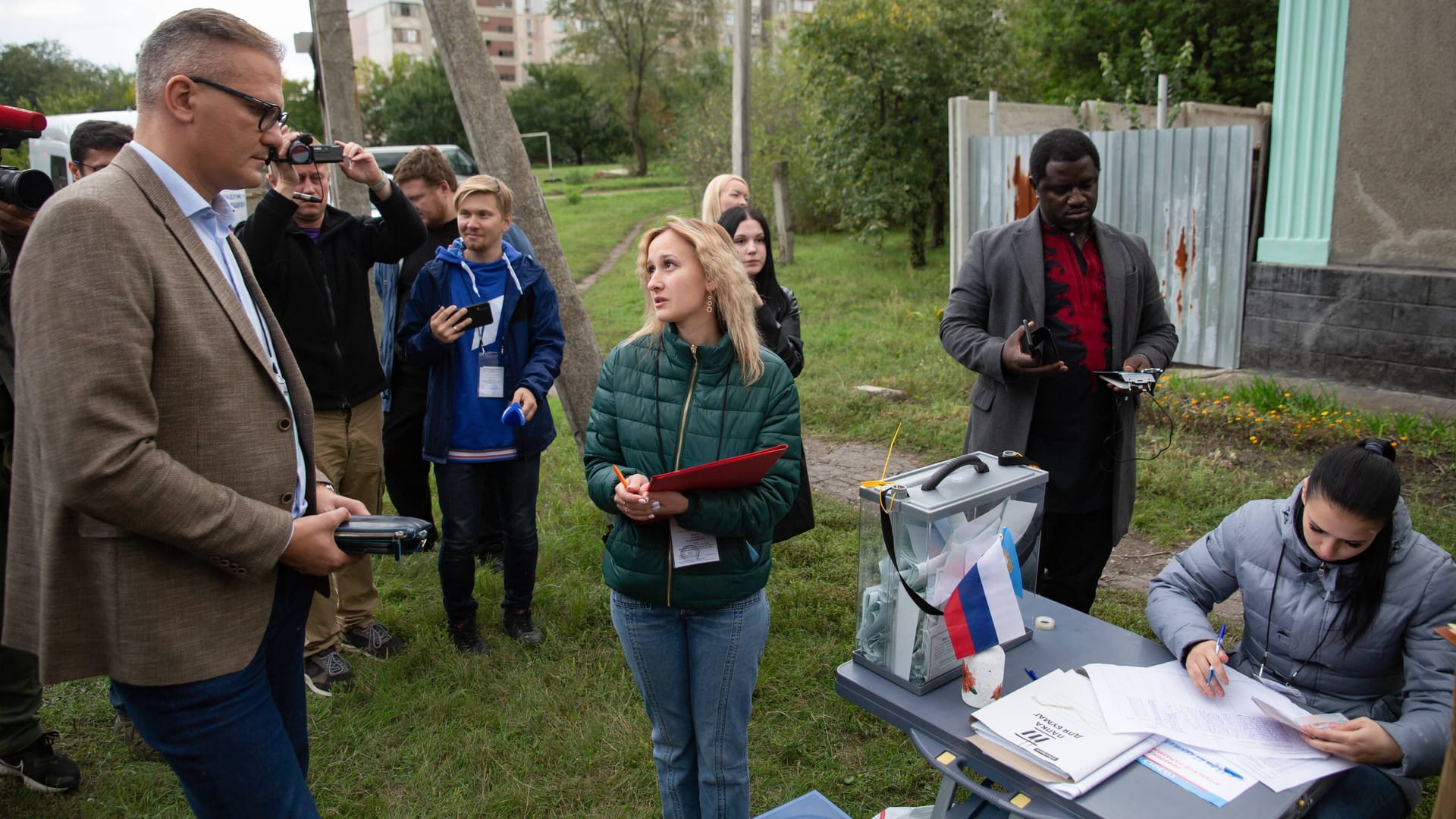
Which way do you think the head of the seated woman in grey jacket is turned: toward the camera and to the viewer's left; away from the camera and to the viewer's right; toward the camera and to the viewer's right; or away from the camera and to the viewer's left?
toward the camera and to the viewer's left

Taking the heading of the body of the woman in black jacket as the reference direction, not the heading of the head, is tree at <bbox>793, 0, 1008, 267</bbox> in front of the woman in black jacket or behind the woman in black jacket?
behind

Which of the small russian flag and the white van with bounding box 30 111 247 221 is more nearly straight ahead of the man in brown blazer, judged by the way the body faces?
the small russian flag

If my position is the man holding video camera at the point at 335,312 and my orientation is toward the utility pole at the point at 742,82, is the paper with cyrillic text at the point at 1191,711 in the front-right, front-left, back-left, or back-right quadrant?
back-right

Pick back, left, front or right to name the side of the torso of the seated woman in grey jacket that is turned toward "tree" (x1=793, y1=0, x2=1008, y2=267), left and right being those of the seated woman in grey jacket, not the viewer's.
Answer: right

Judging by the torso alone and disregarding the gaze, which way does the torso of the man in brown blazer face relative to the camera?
to the viewer's right

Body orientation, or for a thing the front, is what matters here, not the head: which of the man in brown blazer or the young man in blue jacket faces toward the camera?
the young man in blue jacket

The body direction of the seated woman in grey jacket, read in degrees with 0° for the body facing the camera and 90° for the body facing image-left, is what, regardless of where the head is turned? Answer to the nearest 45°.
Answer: approximately 45°

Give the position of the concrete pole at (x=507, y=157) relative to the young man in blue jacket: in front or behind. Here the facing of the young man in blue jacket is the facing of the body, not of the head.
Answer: behind

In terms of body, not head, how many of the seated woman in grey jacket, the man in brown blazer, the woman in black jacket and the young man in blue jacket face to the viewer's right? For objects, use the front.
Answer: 1

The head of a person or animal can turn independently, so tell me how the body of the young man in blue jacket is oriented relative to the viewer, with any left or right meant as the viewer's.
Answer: facing the viewer

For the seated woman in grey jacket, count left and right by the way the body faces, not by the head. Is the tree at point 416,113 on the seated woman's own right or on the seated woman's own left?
on the seated woman's own right

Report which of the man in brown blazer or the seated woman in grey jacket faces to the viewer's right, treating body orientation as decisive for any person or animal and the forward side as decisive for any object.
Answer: the man in brown blazer

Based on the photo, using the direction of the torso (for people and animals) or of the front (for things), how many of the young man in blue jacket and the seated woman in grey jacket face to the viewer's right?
0

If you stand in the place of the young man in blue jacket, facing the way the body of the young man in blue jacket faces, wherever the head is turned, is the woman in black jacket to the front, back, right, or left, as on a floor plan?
left
